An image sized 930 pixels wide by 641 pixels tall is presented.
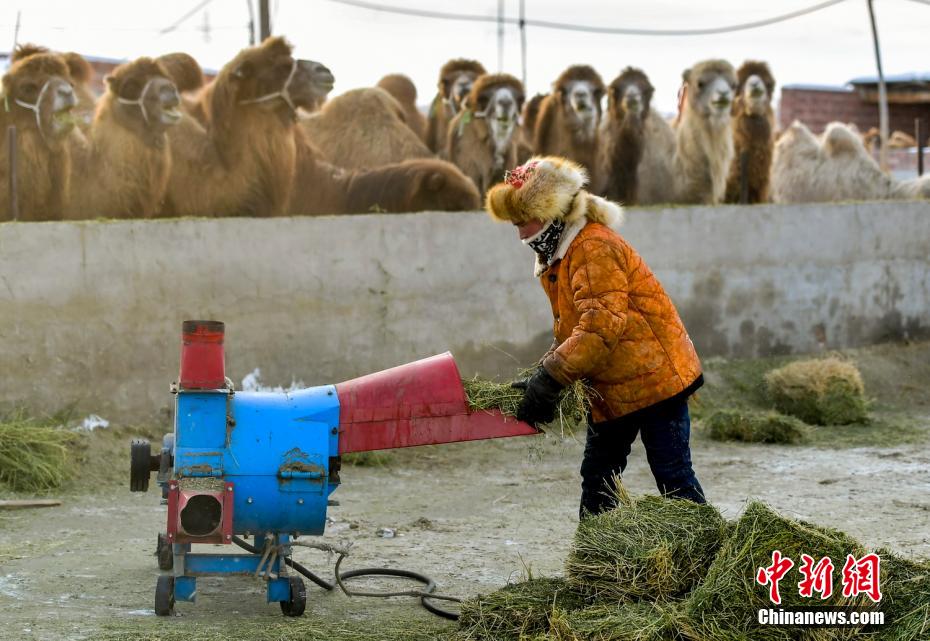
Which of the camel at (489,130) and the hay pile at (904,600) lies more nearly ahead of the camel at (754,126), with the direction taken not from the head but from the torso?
the hay pile

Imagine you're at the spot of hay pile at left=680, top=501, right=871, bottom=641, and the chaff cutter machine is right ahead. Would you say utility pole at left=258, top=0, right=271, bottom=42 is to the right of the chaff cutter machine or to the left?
right

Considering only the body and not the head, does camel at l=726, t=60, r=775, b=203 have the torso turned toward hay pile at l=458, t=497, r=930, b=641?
yes

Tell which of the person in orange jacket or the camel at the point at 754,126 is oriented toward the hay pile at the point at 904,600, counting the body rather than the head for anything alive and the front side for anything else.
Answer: the camel

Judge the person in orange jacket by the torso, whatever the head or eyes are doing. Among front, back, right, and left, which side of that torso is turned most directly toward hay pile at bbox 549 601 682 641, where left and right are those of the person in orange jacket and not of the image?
left

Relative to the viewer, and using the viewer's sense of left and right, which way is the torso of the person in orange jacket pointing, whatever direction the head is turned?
facing to the left of the viewer
